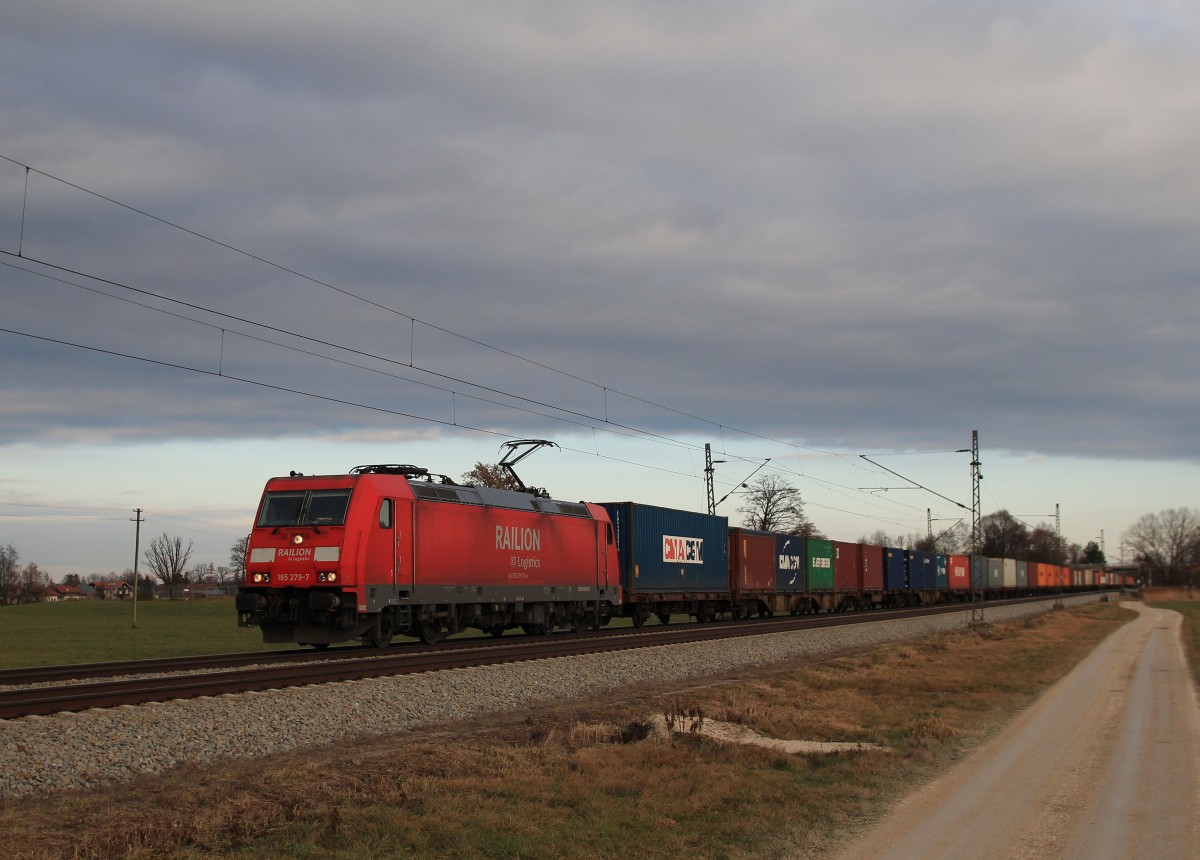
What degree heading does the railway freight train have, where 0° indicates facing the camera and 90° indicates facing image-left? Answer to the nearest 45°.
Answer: approximately 45°
